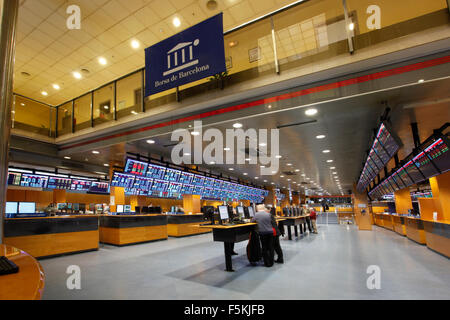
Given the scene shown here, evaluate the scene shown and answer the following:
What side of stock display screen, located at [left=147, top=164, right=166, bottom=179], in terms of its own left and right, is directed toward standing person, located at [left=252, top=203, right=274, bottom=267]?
front

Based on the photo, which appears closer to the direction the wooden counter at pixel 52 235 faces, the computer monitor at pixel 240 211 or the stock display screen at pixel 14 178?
the computer monitor

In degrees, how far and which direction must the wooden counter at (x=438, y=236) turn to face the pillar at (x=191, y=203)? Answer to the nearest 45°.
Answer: approximately 45° to its right

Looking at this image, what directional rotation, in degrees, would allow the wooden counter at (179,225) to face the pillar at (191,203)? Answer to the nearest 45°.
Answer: approximately 135° to its left

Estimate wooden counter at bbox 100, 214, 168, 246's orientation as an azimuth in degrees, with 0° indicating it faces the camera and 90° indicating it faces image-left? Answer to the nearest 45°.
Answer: approximately 315°

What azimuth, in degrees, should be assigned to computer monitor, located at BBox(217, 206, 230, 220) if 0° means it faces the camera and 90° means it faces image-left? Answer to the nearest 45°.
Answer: approximately 315°

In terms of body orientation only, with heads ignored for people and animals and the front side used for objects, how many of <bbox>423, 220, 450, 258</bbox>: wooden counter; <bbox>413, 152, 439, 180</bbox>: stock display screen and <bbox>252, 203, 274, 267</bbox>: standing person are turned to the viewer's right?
0

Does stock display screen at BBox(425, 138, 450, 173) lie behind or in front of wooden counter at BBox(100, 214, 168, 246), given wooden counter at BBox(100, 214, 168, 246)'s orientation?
in front

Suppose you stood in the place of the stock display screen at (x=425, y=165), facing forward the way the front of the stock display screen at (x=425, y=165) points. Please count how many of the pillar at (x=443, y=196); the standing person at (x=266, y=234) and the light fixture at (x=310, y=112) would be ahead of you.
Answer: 2

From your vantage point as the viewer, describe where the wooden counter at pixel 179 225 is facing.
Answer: facing the viewer and to the right of the viewer

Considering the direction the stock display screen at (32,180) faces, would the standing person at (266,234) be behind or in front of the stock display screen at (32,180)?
in front

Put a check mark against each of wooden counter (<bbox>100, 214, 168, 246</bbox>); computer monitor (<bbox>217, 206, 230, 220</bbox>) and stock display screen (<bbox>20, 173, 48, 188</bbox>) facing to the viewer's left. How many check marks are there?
0
